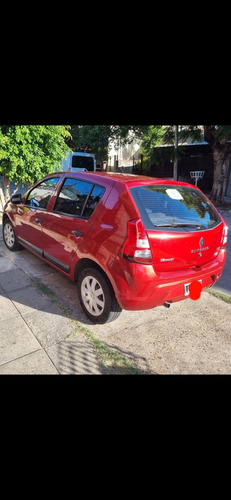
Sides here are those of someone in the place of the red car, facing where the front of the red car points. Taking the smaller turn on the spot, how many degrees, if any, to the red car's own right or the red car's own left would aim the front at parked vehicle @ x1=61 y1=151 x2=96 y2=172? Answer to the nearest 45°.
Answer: approximately 45° to the red car's own right

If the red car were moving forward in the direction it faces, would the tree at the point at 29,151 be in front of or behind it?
in front

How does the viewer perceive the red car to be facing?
facing away from the viewer and to the left of the viewer
